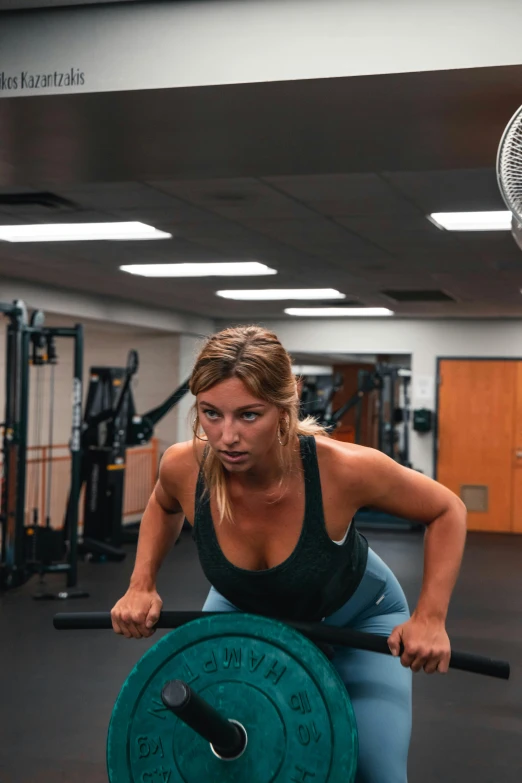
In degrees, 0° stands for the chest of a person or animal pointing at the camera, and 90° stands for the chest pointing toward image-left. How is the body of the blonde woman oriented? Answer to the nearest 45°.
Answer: approximately 45°

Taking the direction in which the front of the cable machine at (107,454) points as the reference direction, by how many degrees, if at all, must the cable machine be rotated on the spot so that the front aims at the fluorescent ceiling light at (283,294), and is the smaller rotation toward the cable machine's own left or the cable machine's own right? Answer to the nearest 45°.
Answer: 0° — it already faces it

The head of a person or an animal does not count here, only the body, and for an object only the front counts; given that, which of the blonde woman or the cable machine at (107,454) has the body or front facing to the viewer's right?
the cable machine

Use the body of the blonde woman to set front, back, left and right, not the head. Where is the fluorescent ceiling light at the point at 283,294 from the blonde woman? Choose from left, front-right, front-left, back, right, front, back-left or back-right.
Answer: back-right

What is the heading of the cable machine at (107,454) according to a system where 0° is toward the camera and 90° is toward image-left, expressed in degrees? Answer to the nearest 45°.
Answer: approximately 270°

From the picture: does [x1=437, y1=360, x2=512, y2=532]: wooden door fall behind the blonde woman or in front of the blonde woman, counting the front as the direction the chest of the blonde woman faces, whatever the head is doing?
behind

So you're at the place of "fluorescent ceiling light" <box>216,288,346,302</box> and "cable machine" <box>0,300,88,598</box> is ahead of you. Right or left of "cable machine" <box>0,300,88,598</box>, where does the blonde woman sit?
left

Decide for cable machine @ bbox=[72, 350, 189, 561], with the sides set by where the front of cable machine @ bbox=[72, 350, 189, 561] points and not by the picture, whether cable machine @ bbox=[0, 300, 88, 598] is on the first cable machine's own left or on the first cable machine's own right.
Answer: on the first cable machine's own right

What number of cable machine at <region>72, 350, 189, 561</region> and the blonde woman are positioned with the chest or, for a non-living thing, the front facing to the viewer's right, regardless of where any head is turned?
1

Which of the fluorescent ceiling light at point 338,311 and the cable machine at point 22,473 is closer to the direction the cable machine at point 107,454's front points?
the fluorescent ceiling light

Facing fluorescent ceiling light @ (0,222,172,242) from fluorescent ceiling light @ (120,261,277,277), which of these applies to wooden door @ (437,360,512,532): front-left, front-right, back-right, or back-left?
back-left
